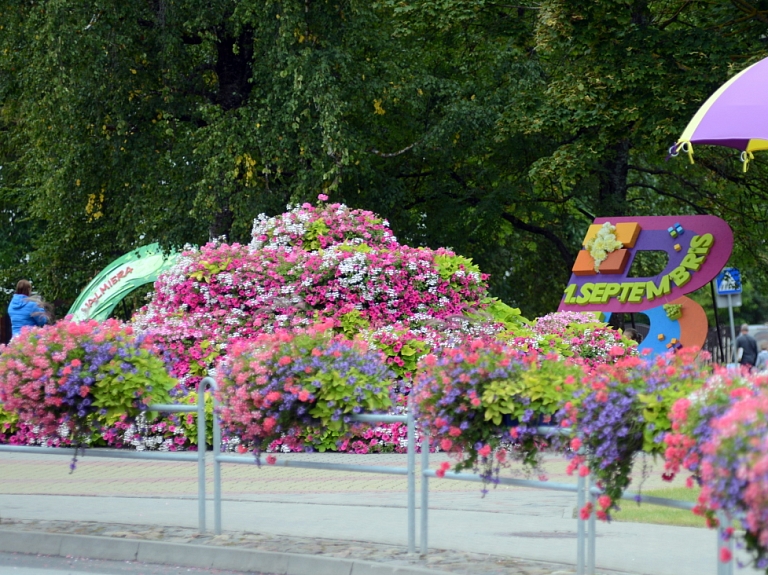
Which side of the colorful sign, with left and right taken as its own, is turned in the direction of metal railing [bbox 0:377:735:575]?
front

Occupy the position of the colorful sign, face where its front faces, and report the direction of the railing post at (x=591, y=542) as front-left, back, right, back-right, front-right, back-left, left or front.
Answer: front

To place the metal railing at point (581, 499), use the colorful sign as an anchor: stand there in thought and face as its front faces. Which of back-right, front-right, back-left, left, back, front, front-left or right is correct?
front

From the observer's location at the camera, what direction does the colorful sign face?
facing the viewer

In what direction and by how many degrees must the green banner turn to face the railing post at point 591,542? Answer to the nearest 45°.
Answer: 0° — it already faces it

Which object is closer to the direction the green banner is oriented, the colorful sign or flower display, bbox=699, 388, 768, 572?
the flower display

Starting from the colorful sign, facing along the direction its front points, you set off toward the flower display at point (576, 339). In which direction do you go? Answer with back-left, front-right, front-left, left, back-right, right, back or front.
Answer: front

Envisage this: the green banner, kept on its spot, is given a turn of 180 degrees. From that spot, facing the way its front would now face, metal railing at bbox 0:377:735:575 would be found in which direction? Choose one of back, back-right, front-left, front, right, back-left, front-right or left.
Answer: back

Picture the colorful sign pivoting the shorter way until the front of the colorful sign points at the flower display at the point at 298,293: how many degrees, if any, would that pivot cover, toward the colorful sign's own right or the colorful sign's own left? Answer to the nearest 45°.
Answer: approximately 45° to the colorful sign's own right

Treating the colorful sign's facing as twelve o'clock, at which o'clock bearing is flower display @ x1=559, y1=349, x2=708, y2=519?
The flower display is roughly at 12 o'clock from the colorful sign.

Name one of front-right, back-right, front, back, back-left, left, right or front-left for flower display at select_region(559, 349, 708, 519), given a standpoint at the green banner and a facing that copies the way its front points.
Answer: front

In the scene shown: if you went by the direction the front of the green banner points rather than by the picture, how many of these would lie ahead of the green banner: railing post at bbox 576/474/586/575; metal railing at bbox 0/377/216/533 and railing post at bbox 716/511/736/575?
3

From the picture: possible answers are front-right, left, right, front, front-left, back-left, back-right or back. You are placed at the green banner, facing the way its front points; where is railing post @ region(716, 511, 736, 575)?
front

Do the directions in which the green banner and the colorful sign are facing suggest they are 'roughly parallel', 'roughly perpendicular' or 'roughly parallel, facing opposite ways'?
roughly parallel

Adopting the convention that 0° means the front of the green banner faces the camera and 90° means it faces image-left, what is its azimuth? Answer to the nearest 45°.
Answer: approximately 0°
